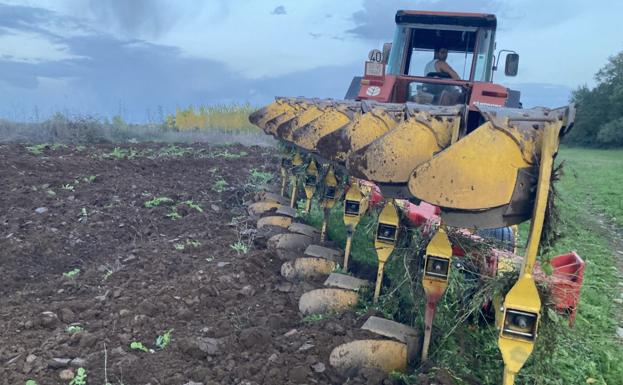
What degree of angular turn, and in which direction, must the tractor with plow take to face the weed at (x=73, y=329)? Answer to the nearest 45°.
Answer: approximately 90° to its left

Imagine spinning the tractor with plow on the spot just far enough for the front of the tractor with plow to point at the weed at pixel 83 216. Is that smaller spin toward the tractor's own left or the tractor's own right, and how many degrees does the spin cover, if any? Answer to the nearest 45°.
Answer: approximately 45° to the tractor's own left

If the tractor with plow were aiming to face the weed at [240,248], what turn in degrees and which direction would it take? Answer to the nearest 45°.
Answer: approximately 45° to its left

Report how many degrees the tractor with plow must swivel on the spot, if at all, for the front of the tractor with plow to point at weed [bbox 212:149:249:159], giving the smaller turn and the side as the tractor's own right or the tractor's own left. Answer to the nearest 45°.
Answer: approximately 45° to the tractor's own left

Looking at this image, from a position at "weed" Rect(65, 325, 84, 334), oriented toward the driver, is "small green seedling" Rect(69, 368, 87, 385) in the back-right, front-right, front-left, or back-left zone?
back-right

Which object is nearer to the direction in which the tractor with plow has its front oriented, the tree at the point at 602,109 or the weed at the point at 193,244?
the tree

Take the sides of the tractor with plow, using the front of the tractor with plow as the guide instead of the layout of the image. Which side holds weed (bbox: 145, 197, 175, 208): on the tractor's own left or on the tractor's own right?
on the tractor's own left

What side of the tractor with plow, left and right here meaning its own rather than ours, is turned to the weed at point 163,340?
back

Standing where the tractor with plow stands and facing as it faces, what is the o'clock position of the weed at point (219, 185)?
The weed is roughly at 11 o'clock from the tractor with plow.

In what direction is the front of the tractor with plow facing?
away from the camera

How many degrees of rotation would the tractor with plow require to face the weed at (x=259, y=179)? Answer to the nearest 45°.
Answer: approximately 45° to its left

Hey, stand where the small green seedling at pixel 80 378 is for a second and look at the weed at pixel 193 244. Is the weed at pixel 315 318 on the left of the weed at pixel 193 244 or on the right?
right
